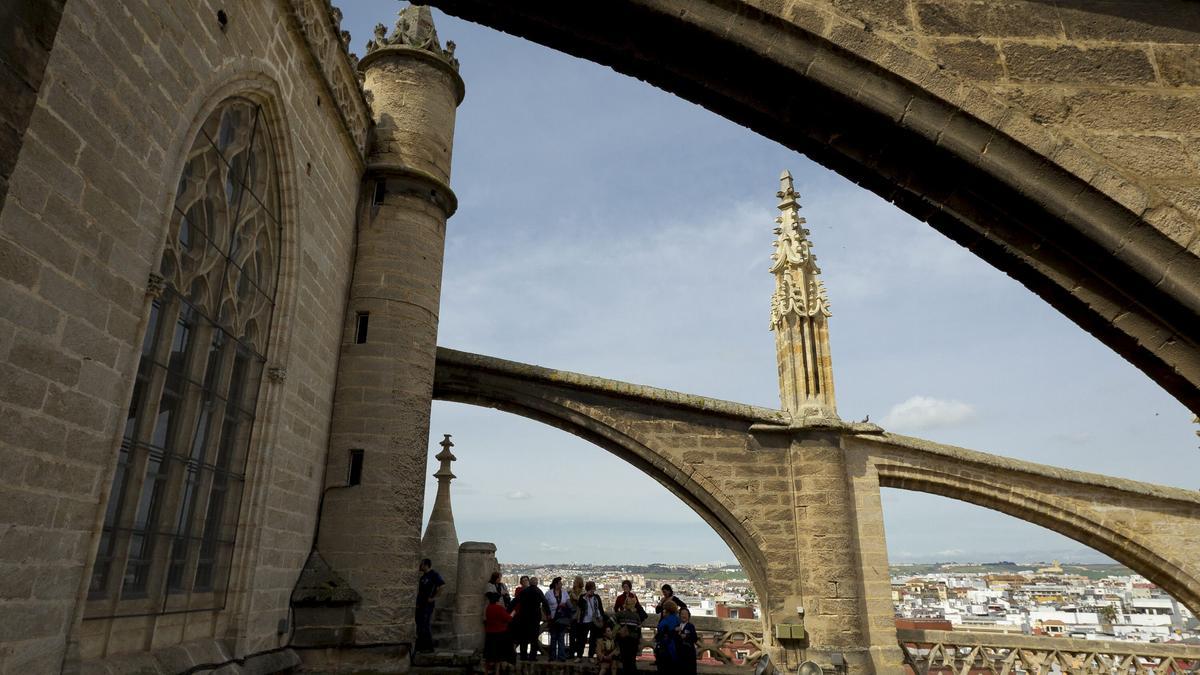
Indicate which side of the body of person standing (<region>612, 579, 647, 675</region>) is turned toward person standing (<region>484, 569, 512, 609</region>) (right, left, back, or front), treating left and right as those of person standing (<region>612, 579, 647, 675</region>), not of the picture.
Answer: right

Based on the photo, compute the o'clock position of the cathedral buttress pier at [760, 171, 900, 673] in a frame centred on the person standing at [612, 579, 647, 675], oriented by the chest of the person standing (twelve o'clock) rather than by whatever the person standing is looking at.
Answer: The cathedral buttress pier is roughly at 8 o'clock from the person standing.

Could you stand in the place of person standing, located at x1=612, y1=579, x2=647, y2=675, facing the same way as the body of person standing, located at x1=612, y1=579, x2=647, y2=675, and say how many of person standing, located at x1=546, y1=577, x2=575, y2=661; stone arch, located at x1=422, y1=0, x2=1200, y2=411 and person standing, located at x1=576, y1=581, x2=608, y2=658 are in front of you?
1

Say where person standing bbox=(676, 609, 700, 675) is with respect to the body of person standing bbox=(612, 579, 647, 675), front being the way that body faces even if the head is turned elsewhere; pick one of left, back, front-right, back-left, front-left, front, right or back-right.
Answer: front-left

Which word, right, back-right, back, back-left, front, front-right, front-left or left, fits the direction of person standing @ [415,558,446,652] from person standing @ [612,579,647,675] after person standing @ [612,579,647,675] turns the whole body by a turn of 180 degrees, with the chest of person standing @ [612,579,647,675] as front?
left

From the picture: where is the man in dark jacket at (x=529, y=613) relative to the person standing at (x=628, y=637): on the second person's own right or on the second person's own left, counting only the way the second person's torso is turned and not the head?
on the second person's own right

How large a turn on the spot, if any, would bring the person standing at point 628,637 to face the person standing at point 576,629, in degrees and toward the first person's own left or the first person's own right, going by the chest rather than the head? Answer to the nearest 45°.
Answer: approximately 135° to the first person's own right

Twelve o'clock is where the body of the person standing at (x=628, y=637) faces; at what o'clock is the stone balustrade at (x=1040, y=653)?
The stone balustrade is roughly at 8 o'clock from the person standing.

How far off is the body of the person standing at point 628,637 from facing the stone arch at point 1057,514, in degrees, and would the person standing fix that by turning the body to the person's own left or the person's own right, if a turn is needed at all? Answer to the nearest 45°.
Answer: approximately 90° to the person's own left

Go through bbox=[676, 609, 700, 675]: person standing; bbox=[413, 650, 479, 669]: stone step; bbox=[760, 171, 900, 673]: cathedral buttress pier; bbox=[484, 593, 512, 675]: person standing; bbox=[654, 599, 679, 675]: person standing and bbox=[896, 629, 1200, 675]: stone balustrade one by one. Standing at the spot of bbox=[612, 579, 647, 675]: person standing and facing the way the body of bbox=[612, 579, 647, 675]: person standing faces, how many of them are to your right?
2

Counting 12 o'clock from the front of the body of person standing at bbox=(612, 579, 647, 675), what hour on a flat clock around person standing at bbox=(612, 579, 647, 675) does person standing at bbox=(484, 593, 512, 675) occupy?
person standing at bbox=(484, 593, 512, 675) is roughly at 3 o'clock from person standing at bbox=(612, 579, 647, 675).

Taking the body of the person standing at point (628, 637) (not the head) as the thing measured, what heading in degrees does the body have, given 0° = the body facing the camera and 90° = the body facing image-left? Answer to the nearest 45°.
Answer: approximately 0°
